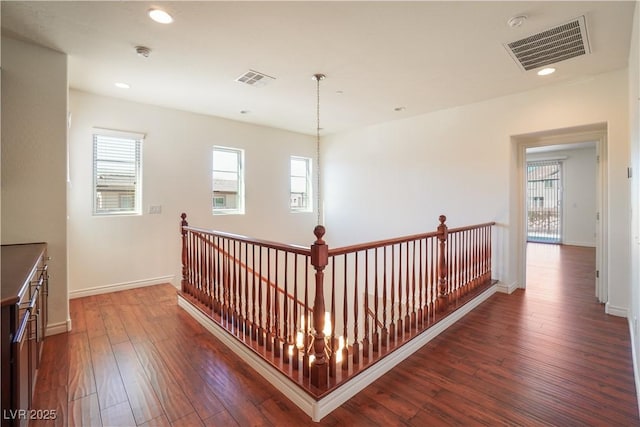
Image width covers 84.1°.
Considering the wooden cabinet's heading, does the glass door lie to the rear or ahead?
ahead

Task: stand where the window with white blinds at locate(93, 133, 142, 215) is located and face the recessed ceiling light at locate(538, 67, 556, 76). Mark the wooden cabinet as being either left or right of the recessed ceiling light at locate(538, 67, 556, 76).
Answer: right

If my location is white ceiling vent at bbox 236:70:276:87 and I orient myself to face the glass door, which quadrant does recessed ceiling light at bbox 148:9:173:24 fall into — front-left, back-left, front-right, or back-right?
back-right

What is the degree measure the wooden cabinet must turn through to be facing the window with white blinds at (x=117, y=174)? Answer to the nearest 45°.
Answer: approximately 90° to its left

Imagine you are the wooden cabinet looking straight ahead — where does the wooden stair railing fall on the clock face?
The wooden stair railing is roughly at 12 o'clock from the wooden cabinet.

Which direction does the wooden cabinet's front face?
to the viewer's right

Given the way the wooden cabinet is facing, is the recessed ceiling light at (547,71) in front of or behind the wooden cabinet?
in front
